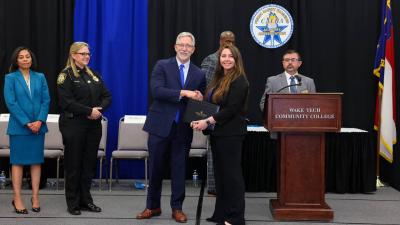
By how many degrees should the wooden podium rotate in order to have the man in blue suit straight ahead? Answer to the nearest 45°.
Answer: approximately 90° to its right

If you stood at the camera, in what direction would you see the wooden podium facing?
facing the viewer

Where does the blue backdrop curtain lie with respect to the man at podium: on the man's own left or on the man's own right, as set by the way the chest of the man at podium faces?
on the man's own right

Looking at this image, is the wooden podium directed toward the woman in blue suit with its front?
no

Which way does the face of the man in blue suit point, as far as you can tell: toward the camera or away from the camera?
toward the camera

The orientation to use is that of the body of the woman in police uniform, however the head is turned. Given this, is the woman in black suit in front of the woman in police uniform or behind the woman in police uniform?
in front

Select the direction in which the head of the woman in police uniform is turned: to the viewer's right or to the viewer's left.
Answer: to the viewer's right

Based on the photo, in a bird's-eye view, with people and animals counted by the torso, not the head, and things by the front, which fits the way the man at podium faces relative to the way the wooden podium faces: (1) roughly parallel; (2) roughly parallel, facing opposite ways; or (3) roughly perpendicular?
roughly parallel

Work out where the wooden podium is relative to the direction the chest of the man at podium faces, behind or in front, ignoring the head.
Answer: in front

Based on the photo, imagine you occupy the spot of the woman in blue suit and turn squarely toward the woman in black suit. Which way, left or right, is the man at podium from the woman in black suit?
left

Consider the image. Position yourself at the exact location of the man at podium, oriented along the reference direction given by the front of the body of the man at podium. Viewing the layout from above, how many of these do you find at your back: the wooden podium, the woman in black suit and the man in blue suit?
0

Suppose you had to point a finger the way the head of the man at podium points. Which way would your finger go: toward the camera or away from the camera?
toward the camera

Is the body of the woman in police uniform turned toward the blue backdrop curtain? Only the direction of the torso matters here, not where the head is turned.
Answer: no

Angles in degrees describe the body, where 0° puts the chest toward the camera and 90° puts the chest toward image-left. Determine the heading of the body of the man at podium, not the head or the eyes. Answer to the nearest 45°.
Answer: approximately 0°
